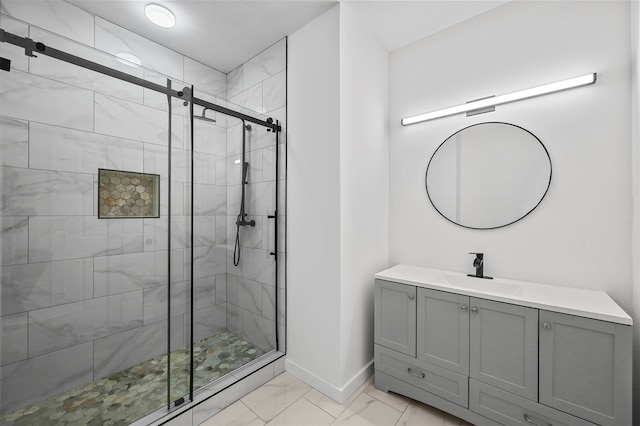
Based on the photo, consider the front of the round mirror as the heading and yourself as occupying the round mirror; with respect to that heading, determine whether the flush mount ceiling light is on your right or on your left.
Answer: on your right

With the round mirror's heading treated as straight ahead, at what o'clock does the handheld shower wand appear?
The handheld shower wand is roughly at 2 o'clock from the round mirror.

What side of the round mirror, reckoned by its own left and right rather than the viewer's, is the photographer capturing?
front

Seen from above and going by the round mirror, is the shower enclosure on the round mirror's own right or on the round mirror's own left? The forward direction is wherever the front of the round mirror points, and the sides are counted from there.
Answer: on the round mirror's own right
